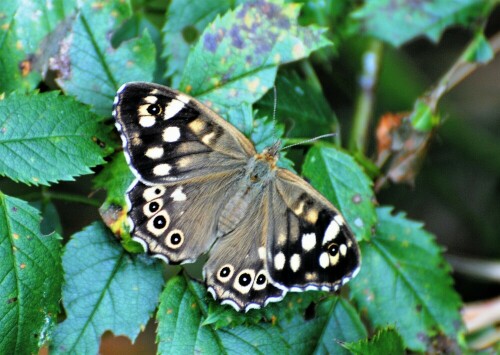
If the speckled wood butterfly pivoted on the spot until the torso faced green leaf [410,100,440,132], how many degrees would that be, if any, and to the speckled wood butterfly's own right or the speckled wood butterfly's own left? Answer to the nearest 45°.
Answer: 0° — it already faces it

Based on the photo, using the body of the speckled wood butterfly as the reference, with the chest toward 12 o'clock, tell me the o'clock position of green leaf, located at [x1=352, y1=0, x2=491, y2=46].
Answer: The green leaf is roughly at 12 o'clock from the speckled wood butterfly.

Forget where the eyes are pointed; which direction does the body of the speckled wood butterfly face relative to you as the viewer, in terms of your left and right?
facing away from the viewer and to the right of the viewer
